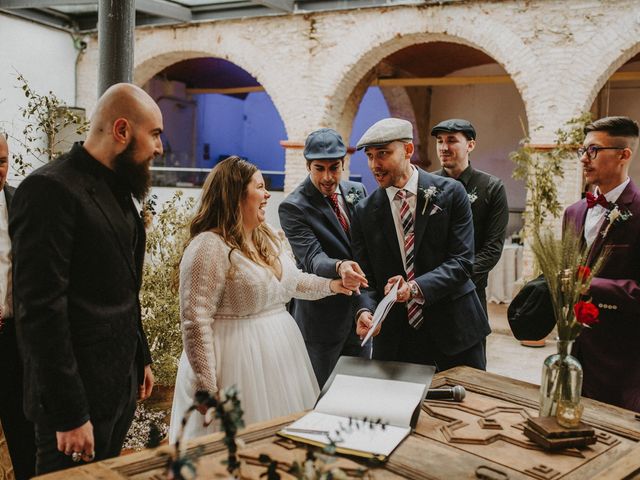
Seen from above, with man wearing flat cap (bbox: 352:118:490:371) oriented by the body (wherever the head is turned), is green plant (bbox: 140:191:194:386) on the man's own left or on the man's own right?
on the man's own right

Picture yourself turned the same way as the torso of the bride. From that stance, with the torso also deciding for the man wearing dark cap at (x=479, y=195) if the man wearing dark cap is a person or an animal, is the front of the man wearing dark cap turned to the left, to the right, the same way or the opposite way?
to the right

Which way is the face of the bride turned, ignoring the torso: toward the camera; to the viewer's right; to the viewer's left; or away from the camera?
to the viewer's right

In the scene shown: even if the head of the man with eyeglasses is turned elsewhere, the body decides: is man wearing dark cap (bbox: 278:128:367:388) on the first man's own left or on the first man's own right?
on the first man's own right

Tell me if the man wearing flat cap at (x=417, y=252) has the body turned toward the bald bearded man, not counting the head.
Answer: yes

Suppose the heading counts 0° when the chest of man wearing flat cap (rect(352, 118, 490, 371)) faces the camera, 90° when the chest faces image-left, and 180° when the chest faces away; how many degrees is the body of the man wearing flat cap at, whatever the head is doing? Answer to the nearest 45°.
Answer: approximately 45°
